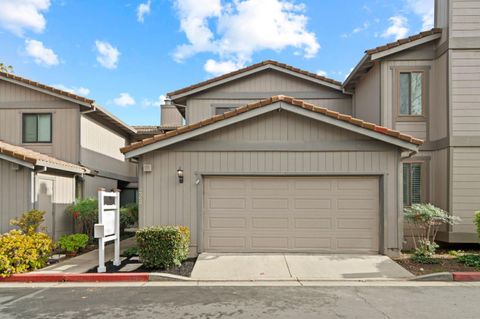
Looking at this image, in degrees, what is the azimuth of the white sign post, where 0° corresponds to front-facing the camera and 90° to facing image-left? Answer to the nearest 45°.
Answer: approximately 315°

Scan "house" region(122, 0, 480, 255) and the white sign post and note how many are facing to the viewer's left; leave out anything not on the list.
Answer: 0

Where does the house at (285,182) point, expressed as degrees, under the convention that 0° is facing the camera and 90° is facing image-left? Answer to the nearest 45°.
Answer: approximately 0°

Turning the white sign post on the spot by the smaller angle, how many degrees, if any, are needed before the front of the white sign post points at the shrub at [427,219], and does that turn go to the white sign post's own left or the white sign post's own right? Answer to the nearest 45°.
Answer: approximately 45° to the white sign post's own left
